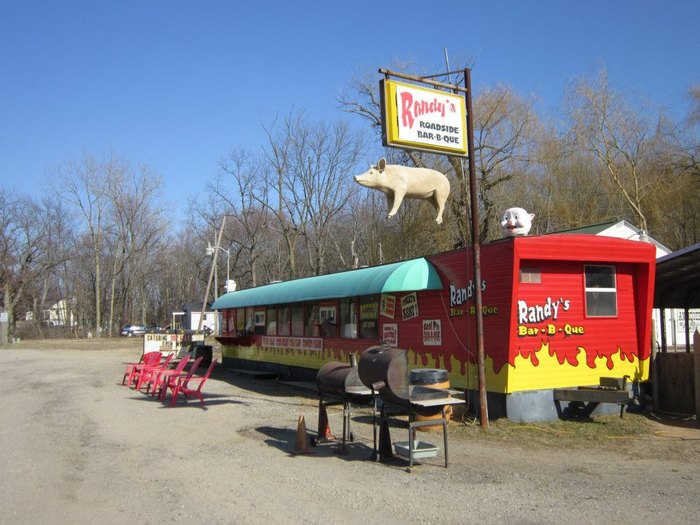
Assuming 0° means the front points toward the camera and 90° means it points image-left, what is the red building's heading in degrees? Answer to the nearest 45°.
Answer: approximately 45°

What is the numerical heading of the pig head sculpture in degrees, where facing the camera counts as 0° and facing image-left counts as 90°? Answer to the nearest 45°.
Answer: approximately 45°

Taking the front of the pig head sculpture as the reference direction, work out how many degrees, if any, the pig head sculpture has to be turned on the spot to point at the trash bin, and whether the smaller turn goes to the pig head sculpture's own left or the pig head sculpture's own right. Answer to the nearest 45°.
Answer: approximately 90° to the pig head sculpture's own right

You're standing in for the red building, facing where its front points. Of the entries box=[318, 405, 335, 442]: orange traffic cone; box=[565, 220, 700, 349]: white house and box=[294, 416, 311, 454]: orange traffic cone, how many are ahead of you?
2

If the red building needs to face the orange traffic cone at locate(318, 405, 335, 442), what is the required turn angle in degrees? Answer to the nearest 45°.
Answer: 0° — it already faces it
